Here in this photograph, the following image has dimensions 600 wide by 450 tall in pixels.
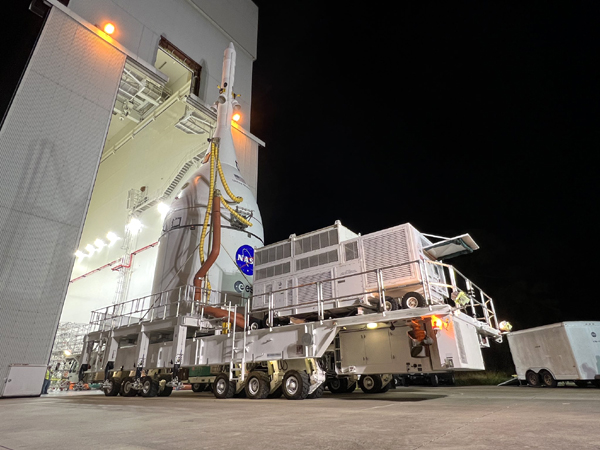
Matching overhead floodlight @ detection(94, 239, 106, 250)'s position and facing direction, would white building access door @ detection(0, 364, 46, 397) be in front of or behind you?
in front

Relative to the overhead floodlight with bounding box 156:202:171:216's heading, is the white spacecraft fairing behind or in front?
in front

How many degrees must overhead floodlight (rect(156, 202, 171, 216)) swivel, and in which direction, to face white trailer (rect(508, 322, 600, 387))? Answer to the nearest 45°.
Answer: approximately 45° to its left

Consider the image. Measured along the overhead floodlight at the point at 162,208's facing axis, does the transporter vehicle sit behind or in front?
in front

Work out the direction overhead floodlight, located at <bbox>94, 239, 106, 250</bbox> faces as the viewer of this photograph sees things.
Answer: facing the viewer

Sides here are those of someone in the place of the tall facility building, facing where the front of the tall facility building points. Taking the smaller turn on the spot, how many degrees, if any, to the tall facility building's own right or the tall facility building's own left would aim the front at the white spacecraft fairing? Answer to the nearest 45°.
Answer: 0° — it already faces it

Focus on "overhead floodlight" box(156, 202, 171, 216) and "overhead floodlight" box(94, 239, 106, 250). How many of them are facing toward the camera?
2

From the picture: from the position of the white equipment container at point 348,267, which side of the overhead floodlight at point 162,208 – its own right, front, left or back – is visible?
front

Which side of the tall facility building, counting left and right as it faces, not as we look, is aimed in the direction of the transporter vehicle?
front

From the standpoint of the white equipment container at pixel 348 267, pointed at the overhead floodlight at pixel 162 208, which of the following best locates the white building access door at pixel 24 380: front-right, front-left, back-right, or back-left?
front-left

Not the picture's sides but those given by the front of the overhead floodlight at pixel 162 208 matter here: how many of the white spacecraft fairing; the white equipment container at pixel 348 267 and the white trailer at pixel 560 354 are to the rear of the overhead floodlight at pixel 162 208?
0

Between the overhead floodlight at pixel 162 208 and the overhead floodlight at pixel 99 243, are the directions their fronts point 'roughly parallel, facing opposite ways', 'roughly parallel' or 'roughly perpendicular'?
roughly parallel

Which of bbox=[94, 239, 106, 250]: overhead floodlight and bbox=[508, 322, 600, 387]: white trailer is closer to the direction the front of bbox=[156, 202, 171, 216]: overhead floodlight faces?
the white trailer

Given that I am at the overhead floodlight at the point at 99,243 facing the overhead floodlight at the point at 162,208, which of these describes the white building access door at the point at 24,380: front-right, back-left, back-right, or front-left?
front-right

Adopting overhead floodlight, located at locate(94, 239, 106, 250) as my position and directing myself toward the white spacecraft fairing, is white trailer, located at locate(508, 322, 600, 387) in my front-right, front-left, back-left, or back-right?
front-left
